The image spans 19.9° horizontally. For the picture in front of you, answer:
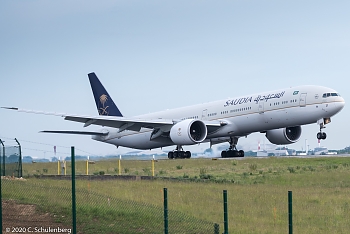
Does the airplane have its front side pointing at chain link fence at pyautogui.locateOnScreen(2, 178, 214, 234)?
no

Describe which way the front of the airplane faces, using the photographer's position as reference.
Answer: facing the viewer and to the right of the viewer
